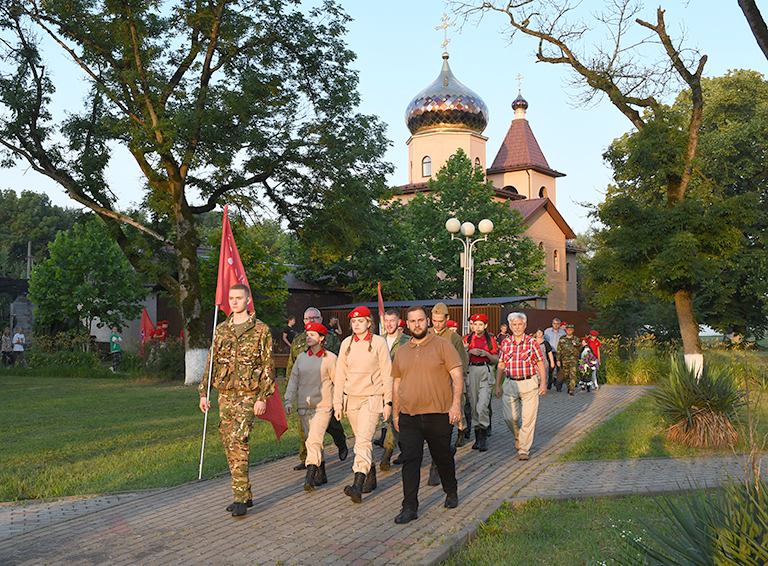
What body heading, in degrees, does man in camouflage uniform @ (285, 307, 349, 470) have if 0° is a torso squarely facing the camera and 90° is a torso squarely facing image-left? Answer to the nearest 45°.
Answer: approximately 45°

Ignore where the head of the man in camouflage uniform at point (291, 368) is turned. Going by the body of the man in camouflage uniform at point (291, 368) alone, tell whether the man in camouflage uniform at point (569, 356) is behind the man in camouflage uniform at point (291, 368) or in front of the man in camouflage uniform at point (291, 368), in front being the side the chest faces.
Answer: behind

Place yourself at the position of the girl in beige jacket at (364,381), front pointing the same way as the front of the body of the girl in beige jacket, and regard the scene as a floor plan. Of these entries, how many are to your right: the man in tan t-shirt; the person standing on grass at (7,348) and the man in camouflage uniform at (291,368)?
2

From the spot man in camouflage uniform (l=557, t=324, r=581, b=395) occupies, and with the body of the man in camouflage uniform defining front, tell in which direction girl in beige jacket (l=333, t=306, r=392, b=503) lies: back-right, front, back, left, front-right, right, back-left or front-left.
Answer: front

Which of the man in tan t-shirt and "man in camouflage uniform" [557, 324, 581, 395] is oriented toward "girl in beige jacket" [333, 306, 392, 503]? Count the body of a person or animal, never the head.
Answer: the man in camouflage uniform

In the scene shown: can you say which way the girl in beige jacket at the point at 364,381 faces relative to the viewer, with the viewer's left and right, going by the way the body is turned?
facing the viewer and to the left of the viewer

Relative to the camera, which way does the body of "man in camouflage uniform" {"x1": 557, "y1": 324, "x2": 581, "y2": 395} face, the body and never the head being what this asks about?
toward the camera

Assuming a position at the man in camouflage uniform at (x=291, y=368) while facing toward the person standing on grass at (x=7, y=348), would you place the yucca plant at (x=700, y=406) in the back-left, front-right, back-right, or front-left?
back-right

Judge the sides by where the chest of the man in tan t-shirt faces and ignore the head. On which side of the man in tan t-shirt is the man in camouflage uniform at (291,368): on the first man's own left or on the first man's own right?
on the first man's own right

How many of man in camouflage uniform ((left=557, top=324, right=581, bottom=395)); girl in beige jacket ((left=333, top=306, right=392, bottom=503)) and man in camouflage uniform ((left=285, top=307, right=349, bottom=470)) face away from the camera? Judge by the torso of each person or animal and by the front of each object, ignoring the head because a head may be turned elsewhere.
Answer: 0

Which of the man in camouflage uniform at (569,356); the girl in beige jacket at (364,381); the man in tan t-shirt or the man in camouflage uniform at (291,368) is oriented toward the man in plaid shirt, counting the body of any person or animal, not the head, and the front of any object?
the man in camouflage uniform at (569,356)

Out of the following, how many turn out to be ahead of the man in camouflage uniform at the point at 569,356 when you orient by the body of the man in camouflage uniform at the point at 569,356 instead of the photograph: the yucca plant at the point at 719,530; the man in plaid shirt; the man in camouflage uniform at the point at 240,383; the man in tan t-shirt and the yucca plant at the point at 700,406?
5
